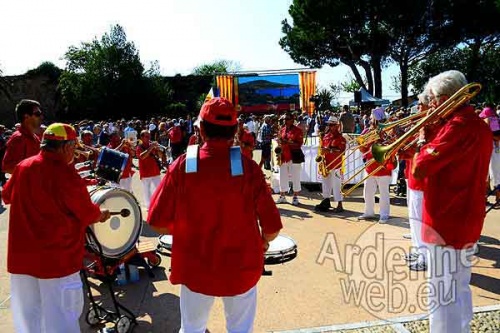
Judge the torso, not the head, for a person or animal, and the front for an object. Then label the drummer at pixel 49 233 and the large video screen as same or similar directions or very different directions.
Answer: very different directions

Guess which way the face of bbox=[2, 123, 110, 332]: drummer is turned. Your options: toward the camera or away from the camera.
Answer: away from the camera

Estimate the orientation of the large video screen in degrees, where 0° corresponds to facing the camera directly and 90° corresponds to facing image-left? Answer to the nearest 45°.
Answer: approximately 0°

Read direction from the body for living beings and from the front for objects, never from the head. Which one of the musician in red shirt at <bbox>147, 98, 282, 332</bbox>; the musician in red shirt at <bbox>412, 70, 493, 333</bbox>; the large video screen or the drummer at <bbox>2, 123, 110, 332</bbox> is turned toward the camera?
the large video screen

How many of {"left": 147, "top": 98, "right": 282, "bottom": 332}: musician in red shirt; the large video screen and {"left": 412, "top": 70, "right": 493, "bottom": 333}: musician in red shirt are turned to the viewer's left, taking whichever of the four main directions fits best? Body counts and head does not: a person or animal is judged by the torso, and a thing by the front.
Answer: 1

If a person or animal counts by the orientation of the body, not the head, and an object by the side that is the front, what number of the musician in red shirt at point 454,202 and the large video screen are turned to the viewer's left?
1

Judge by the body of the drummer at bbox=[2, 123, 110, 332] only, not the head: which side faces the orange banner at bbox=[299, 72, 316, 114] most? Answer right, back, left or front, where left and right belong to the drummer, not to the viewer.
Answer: front

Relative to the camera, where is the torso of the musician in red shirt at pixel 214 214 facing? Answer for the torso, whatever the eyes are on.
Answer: away from the camera

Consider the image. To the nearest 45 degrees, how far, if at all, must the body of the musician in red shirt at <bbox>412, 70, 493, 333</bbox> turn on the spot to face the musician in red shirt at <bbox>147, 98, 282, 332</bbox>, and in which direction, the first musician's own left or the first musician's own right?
approximately 45° to the first musician's own left

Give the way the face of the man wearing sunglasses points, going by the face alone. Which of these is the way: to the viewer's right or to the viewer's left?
to the viewer's right

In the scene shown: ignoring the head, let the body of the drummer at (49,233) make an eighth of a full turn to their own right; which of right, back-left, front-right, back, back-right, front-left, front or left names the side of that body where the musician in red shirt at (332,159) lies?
front-left

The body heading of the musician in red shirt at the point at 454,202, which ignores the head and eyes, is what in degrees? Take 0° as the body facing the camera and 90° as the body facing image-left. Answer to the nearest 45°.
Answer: approximately 90°

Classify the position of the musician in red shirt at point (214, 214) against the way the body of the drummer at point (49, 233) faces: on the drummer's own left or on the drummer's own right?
on the drummer's own right

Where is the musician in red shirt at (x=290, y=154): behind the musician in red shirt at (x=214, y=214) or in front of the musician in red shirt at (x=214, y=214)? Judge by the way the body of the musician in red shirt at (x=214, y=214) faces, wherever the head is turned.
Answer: in front

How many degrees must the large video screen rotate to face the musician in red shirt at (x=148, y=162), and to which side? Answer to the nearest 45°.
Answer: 0° — it already faces them
